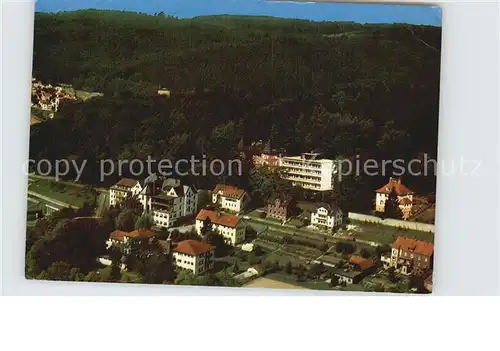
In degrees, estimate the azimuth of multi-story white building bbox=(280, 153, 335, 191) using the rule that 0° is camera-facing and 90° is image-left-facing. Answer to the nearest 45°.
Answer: approximately 45°
